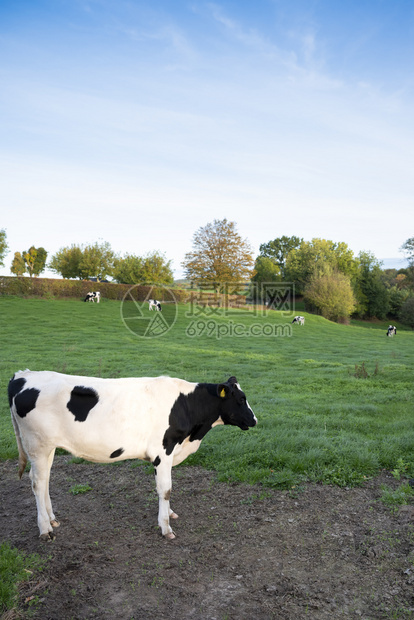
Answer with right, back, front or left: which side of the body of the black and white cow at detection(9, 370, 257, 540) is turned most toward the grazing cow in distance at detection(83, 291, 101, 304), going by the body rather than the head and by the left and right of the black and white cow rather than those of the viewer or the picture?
left

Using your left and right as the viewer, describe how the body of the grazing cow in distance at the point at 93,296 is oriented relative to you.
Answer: facing to the left of the viewer

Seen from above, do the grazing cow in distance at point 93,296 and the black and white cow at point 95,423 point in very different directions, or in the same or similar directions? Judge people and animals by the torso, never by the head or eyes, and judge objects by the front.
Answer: very different directions

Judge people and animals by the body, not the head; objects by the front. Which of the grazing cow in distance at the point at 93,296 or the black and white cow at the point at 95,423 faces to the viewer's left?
the grazing cow in distance

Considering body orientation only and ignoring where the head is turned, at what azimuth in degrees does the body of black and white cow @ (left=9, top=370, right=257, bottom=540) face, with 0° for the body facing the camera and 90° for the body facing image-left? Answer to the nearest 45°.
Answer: approximately 270°

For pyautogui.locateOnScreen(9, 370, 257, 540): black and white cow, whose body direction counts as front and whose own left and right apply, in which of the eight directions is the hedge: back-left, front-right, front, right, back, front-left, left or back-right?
left

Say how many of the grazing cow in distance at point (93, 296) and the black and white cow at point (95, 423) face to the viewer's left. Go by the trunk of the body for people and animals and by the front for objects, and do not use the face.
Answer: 1

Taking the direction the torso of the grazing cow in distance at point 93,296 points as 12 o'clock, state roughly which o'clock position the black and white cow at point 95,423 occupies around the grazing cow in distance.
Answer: The black and white cow is roughly at 9 o'clock from the grazing cow in distance.
